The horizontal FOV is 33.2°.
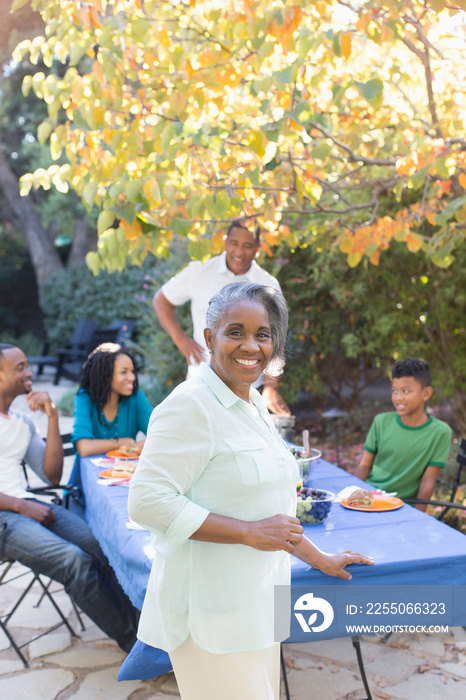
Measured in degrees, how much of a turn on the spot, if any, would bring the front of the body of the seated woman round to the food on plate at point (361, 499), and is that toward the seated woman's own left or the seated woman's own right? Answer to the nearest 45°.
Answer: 0° — they already face it

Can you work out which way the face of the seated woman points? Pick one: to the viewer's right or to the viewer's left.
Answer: to the viewer's right

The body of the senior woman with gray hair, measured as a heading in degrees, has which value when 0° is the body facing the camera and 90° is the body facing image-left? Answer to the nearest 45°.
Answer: approximately 315°

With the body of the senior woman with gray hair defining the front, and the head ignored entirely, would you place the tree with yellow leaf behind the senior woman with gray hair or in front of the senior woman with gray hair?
behind

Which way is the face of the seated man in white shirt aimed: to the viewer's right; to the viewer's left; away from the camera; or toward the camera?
to the viewer's right

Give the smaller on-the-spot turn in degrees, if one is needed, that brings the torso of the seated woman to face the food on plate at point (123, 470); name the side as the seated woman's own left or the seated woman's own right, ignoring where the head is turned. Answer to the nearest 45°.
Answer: approximately 45° to the seated woman's own right

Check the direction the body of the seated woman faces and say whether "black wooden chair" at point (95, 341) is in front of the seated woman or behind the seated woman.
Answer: behind
